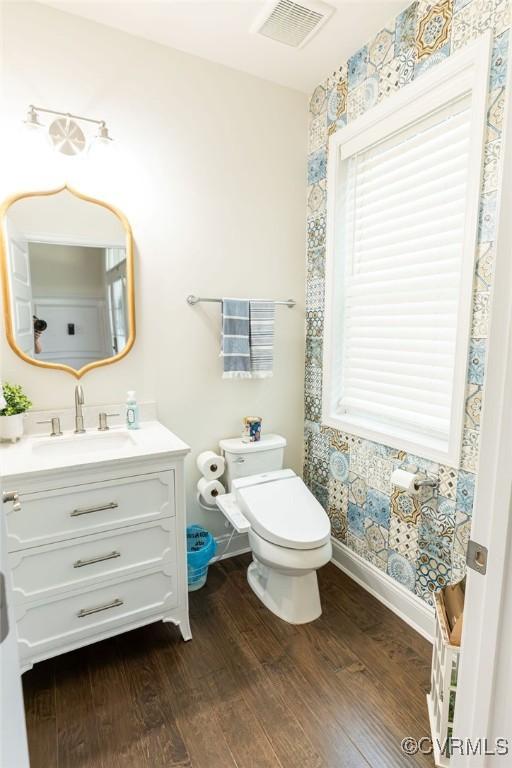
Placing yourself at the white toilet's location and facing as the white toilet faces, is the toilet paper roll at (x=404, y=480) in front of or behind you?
in front

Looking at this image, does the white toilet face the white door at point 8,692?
no

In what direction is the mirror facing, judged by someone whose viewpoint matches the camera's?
facing the viewer

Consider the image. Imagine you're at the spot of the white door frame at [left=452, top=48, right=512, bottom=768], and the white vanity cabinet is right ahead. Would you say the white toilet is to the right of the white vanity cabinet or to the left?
right

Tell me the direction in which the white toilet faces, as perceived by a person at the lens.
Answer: facing the viewer and to the right of the viewer

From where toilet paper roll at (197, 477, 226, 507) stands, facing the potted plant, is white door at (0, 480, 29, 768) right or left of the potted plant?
left

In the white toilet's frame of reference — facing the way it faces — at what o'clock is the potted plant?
The potted plant is roughly at 4 o'clock from the white toilet.

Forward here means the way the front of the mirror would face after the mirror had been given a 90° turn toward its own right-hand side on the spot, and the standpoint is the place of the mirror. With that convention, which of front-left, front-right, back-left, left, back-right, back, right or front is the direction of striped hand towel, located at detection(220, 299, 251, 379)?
back

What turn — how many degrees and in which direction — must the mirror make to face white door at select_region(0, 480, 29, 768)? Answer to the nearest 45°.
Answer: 0° — it already faces it

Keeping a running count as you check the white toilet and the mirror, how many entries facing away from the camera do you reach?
0

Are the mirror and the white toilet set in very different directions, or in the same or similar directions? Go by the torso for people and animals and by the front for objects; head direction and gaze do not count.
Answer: same or similar directions

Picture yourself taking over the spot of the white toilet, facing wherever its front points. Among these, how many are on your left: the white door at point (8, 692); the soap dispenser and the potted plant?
0
